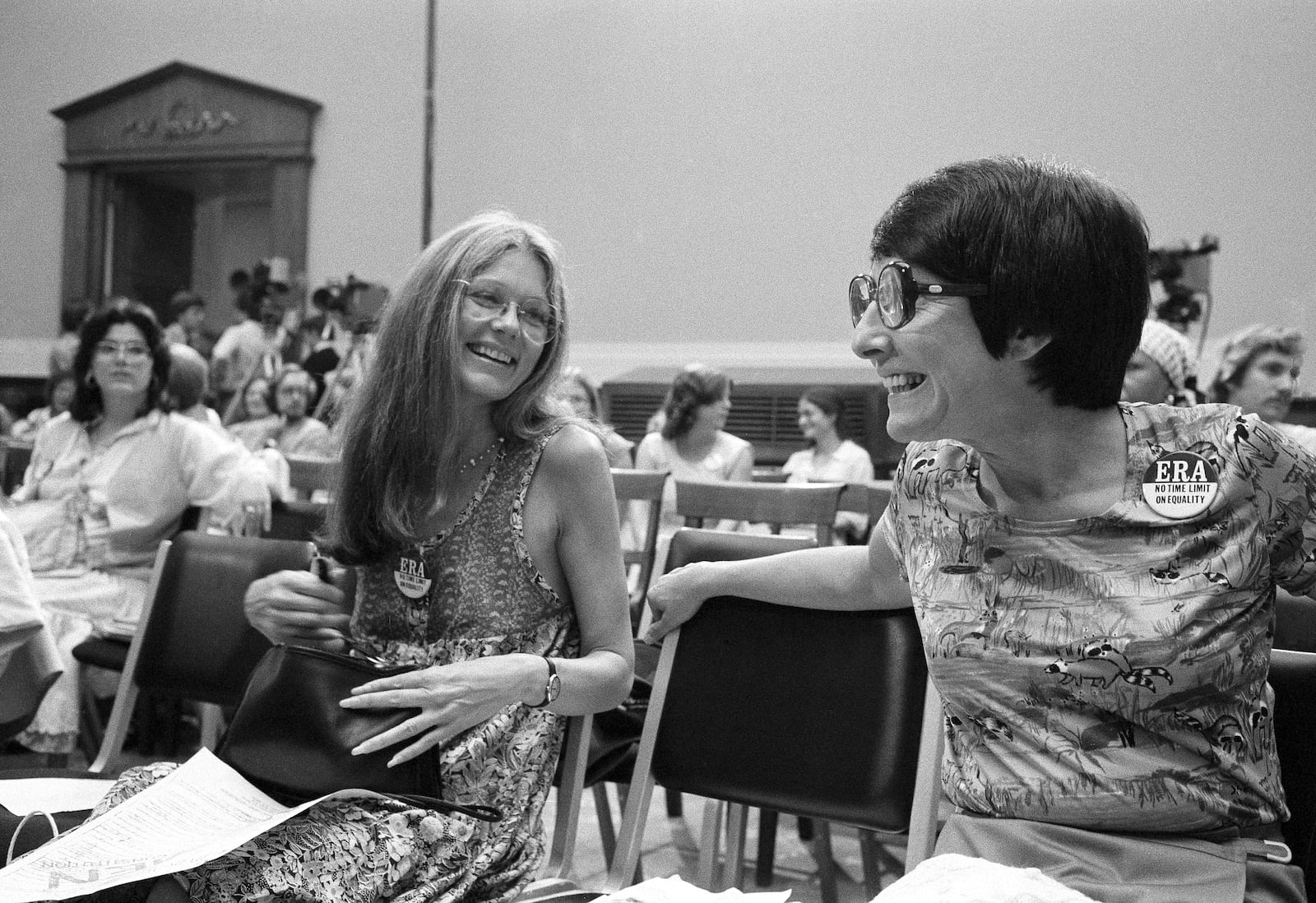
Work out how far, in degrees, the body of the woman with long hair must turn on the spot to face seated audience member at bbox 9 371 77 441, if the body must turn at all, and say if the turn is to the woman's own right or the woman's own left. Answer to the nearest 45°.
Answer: approximately 135° to the woman's own right

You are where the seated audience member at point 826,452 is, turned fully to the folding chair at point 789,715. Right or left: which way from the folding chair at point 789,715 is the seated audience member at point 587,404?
right

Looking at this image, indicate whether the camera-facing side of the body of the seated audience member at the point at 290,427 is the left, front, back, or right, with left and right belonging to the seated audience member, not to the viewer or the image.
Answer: front

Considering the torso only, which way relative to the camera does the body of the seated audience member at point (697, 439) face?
toward the camera

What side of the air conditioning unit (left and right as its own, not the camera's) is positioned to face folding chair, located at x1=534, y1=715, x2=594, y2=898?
front

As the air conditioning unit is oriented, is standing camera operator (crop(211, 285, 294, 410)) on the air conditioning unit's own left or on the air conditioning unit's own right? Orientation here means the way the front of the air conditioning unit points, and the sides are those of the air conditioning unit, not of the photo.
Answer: on the air conditioning unit's own right

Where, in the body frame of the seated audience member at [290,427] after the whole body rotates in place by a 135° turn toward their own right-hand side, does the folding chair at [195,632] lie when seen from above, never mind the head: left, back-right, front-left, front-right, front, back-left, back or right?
back-left

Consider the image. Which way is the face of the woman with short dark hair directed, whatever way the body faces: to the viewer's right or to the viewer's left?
to the viewer's left

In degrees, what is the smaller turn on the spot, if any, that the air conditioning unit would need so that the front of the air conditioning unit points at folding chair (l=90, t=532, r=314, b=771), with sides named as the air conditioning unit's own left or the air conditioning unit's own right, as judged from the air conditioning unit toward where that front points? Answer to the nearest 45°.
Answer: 0° — it already faces it
